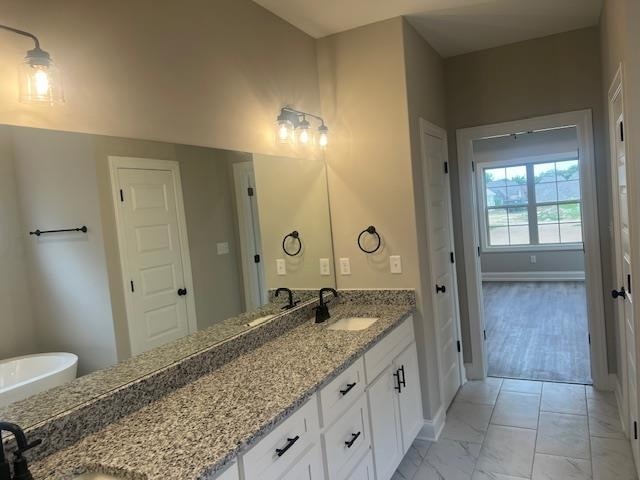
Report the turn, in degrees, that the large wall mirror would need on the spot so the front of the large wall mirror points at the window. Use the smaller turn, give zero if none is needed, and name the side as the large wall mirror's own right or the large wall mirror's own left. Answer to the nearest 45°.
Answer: approximately 90° to the large wall mirror's own left

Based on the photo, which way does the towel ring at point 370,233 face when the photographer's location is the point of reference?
facing the viewer

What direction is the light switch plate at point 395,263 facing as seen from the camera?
toward the camera

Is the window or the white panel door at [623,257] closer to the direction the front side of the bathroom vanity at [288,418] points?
the white panel door

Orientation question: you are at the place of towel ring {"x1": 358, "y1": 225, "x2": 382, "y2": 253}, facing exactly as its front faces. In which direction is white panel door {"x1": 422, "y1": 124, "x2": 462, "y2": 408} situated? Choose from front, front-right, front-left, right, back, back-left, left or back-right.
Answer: back-left

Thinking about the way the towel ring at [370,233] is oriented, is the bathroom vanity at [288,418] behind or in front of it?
in front

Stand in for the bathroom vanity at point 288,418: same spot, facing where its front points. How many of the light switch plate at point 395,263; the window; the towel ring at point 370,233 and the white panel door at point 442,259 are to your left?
4

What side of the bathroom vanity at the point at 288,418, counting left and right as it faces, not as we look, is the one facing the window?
left

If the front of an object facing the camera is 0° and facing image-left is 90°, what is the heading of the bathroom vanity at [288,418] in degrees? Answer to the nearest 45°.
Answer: approximately 315°

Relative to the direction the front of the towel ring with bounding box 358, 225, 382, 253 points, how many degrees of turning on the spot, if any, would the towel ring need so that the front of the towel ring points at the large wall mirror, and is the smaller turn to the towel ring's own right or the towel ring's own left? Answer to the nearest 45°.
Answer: approximately 45° to the towel ring's own right

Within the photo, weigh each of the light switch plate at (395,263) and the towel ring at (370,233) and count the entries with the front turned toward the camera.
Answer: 2
